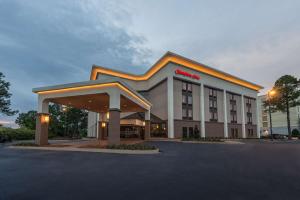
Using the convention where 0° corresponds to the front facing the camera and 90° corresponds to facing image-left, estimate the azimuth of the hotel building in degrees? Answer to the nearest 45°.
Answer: approximately 45°

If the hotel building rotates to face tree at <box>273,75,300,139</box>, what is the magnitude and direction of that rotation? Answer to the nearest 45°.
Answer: approximately 135° to its left

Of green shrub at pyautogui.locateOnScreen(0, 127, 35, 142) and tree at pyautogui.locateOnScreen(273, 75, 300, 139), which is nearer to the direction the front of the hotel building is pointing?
the green shrub

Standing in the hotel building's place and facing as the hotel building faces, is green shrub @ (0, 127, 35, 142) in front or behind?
in front
